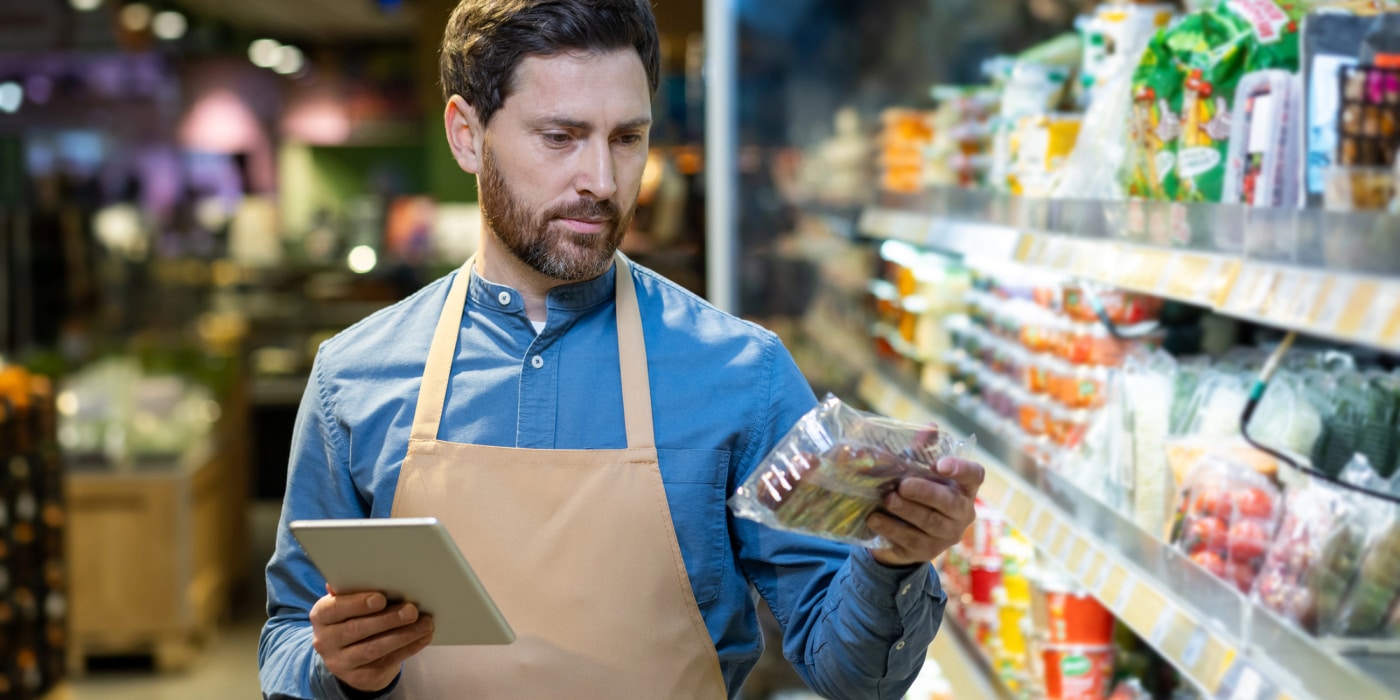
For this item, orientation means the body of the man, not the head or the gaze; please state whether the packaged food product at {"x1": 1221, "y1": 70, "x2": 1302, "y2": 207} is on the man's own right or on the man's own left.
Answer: on the man's own left

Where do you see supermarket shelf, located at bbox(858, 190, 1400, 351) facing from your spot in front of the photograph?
facing the viewer and to the left of the viewer

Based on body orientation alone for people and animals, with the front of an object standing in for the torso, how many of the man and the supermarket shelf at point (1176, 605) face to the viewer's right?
0

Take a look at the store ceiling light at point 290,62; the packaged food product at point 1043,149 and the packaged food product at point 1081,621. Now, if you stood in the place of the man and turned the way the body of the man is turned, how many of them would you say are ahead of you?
0

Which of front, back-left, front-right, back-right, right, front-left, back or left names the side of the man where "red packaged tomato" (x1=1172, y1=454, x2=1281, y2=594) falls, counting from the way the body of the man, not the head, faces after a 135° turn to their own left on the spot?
front-right

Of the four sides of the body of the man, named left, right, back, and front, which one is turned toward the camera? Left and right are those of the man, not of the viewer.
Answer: front

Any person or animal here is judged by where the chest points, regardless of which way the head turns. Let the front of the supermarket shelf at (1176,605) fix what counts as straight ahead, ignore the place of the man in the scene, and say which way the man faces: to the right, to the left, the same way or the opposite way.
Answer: to the left

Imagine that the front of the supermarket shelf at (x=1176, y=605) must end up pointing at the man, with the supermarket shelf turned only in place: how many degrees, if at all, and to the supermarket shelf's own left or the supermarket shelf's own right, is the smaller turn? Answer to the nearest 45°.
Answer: approximately 45° to the supermarket shelf's own right

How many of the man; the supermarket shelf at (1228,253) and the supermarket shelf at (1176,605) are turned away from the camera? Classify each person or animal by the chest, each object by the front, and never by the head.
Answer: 0

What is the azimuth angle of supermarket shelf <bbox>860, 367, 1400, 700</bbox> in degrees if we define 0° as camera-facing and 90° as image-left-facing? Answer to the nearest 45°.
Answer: approximately 45°

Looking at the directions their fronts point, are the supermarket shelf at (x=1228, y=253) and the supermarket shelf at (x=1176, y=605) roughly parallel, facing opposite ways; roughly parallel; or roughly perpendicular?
roughly parallel

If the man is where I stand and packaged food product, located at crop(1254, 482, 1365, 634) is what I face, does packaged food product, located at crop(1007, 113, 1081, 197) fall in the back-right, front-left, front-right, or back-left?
front-left

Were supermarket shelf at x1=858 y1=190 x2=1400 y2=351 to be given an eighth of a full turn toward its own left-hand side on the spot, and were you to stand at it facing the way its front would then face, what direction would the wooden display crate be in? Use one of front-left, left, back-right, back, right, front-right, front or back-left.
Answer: back-right

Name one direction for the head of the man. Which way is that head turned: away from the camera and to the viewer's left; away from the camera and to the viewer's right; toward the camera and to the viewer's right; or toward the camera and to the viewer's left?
toward the camera and to the viewer's right
